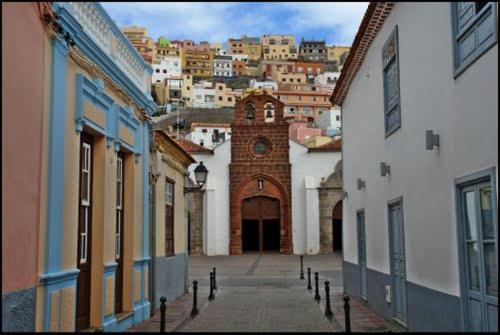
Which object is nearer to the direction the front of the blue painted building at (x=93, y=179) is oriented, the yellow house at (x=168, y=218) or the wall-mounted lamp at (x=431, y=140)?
the wall-mounted lamp

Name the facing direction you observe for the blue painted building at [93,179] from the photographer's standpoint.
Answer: facing the viewer and to the right of the viewer

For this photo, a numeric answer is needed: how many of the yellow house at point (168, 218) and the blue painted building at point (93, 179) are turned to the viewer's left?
0

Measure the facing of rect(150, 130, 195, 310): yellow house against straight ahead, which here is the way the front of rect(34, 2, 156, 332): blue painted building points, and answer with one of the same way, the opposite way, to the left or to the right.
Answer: the same way

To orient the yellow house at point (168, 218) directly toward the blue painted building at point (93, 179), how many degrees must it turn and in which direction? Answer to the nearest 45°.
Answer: approximately 45° to its right

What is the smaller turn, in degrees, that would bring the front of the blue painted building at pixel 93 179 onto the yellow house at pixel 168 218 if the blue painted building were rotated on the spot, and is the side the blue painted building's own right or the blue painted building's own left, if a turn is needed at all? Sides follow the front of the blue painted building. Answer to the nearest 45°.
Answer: approximately 135° to the blue painted building's own left

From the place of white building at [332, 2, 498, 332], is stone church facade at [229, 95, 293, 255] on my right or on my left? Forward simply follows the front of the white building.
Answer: on my right

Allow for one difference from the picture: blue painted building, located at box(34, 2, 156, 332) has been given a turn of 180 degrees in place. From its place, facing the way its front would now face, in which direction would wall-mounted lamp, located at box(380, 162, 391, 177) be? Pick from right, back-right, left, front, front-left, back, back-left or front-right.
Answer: back-right

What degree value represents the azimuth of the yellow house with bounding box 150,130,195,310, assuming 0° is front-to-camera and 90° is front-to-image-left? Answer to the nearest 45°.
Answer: approximately 315°

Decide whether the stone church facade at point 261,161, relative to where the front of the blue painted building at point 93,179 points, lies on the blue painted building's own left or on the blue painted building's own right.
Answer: on the blue painted building's own left

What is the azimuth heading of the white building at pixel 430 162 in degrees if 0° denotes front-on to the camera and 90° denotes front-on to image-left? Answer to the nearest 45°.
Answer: approximately 45°

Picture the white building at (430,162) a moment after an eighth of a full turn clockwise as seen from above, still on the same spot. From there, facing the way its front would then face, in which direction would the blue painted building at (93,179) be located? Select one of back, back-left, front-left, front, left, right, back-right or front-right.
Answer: front
